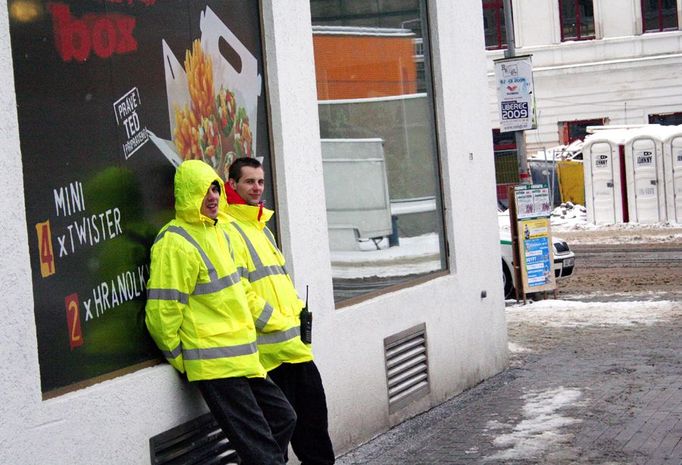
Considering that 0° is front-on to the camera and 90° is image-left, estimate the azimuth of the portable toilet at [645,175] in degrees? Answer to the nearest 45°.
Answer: approximately 0°

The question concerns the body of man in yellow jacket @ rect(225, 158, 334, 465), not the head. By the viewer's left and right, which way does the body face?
facing the viewer and to the right of the viewer

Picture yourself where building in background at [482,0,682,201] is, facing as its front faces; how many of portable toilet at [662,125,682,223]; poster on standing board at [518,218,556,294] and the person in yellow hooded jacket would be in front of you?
3

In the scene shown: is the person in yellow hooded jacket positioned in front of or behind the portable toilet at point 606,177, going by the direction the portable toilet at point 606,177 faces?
in front

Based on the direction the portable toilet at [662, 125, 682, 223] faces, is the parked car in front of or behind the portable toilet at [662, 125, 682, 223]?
in front

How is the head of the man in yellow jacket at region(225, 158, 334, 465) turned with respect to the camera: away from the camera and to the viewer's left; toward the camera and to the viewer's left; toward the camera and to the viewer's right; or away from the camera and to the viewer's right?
toward the camera and to the viewer's right

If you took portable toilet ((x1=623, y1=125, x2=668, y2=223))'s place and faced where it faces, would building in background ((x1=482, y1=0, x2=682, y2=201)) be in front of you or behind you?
behind

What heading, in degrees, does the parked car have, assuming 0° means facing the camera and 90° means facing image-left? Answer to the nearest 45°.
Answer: approximately 315°

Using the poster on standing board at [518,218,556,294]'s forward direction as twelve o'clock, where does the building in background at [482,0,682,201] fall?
The building in background is roughly at 6 o'clock from the poster on standing board.
